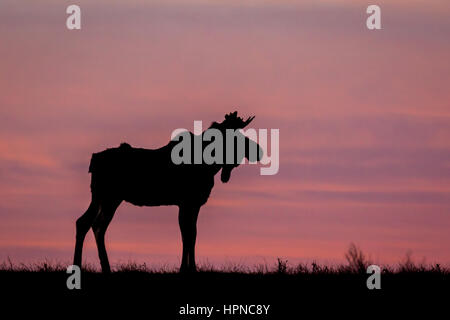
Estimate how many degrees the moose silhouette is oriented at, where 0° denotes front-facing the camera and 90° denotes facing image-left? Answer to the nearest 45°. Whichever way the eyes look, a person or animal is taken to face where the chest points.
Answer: approximately 270°
